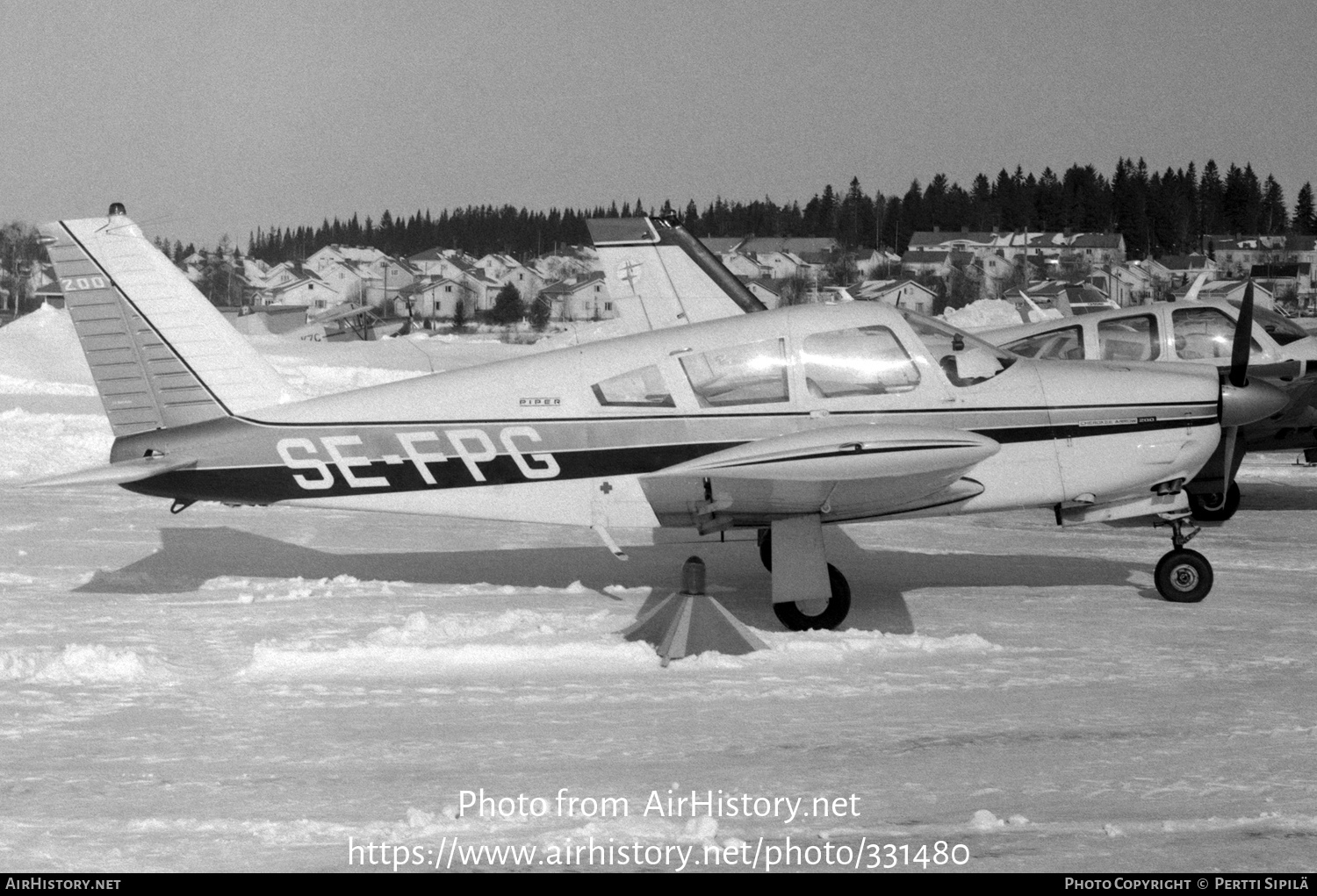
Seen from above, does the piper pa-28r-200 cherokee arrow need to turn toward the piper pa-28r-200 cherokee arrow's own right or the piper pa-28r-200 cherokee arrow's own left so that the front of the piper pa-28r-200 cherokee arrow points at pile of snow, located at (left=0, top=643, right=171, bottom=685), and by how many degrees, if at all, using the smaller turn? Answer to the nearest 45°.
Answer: approximately 135° to the piper pa-28r-200 cherokee arrow's own right

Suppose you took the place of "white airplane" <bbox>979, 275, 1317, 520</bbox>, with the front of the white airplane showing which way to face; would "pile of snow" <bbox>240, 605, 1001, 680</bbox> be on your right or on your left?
on your right

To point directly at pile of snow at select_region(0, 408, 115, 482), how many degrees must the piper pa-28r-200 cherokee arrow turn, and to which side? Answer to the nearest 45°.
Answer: approximately 135° to its left

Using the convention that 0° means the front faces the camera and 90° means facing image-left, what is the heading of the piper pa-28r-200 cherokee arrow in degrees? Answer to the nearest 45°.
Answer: approximately 270°

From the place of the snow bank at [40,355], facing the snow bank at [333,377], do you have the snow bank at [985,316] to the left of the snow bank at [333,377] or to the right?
left

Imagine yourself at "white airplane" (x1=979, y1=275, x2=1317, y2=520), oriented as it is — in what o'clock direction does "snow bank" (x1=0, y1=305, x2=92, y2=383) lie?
The snow bank is roughly at 7 o'clock from the white airplane.

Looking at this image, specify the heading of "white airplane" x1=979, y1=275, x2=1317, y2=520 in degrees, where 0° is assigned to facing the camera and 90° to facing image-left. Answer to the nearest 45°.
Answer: approximately 270°

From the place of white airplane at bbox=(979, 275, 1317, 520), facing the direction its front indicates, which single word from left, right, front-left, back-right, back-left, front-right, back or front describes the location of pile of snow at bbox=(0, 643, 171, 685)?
back-right

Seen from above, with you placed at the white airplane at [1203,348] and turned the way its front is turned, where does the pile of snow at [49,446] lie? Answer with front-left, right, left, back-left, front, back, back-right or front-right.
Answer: back

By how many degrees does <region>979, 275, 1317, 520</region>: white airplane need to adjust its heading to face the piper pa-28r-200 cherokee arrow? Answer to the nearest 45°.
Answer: approximately 135° to its right

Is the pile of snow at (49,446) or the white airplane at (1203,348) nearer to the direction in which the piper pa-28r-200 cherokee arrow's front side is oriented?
the white airplane

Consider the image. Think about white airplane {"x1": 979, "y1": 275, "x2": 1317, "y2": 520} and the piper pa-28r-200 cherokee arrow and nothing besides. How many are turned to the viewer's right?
2

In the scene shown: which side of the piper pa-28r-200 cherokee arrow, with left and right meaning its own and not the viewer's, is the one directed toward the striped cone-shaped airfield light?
right
